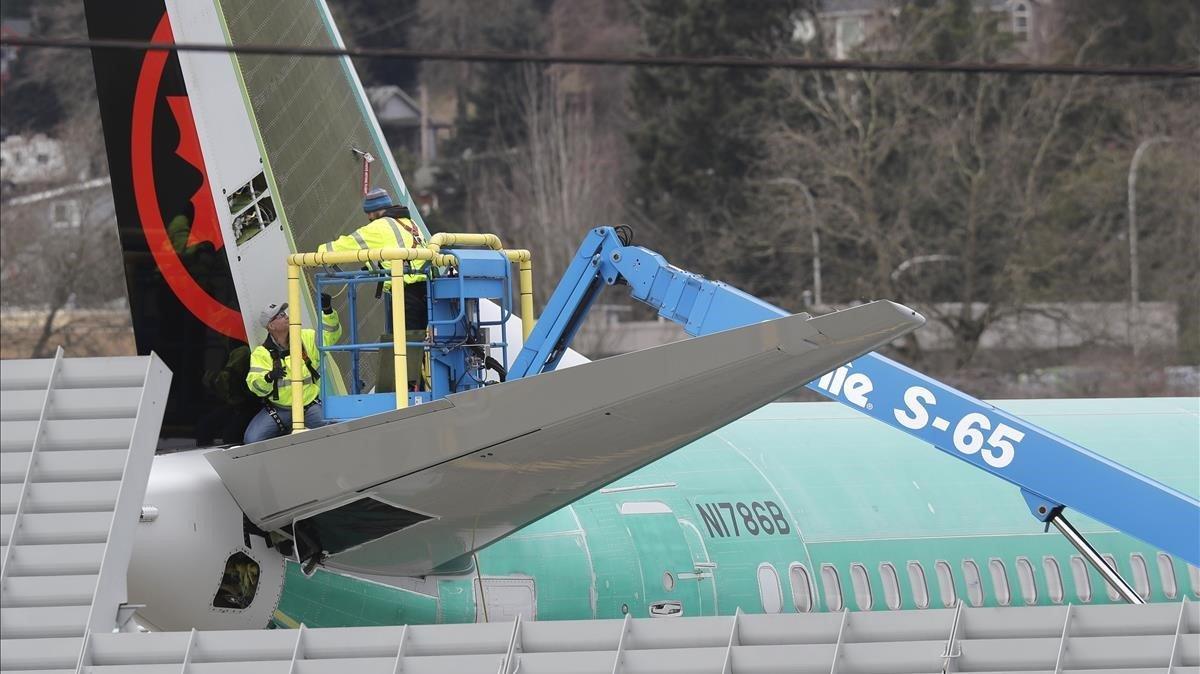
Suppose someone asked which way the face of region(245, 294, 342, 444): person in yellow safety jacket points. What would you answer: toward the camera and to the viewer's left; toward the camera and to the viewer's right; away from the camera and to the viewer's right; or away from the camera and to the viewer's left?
toward the camera and to the viewer's right

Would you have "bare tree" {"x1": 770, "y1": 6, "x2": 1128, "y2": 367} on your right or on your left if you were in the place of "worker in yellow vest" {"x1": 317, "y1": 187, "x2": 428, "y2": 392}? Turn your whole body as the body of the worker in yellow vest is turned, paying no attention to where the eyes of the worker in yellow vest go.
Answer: on your right

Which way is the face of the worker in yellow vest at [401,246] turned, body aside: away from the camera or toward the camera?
away from the camera
